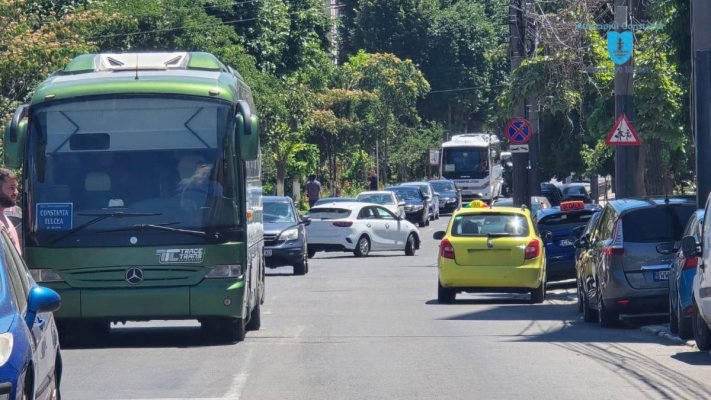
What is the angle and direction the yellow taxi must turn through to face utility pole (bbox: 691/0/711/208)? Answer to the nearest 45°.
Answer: approximately 135° to its right

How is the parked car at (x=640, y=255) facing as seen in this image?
away from the camera

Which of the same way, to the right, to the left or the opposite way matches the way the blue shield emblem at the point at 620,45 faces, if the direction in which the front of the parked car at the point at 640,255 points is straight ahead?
the opposite way

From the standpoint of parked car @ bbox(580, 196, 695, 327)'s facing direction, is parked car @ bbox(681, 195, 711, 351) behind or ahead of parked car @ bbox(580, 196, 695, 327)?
behind

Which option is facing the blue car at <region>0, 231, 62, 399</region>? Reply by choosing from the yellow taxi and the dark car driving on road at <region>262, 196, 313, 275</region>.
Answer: the dark car driving on road

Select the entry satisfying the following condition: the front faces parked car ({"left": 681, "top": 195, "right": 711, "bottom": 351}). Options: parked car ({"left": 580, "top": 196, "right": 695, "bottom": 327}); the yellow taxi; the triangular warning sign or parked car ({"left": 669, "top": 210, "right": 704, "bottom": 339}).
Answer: the triangular warning sign

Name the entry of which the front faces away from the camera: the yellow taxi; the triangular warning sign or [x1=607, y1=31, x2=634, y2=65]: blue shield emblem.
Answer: the yellow taxi

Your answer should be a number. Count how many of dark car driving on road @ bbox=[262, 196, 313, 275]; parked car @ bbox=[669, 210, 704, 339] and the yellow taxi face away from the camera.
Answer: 2

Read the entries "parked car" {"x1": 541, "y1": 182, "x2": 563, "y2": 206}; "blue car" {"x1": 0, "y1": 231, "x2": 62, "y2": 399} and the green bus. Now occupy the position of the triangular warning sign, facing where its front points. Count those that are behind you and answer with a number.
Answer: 1

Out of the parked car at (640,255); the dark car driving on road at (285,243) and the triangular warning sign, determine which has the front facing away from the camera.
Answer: the parked car at (640,255)
